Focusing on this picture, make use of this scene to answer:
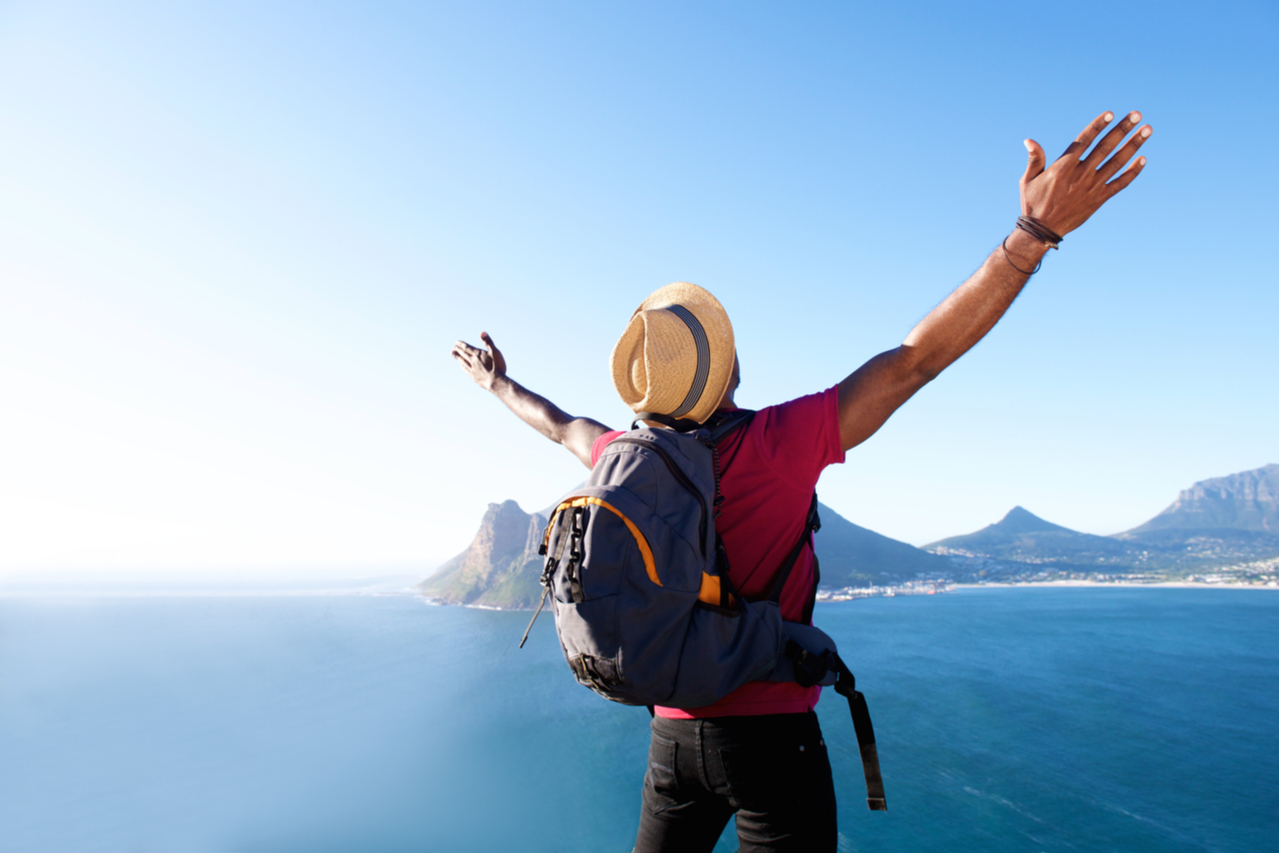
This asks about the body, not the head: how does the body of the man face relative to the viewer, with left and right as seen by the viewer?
facing away from the viewer and to the right of the viewer

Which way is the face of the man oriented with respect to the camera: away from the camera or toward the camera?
away from the camera
